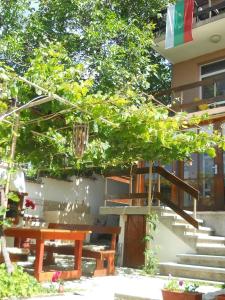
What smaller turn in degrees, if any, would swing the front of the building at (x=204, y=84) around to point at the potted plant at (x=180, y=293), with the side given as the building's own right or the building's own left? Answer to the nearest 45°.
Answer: approximately 45° to the building's own left

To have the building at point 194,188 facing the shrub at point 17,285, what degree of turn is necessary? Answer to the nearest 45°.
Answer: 0° — it already faces it

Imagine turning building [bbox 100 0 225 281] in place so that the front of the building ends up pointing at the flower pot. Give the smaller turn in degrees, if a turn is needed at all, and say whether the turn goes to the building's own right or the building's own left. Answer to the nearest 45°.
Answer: approximately 45° to the building's own left

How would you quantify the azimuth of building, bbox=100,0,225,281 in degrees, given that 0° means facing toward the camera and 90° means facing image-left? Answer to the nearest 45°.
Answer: approximately 45°
